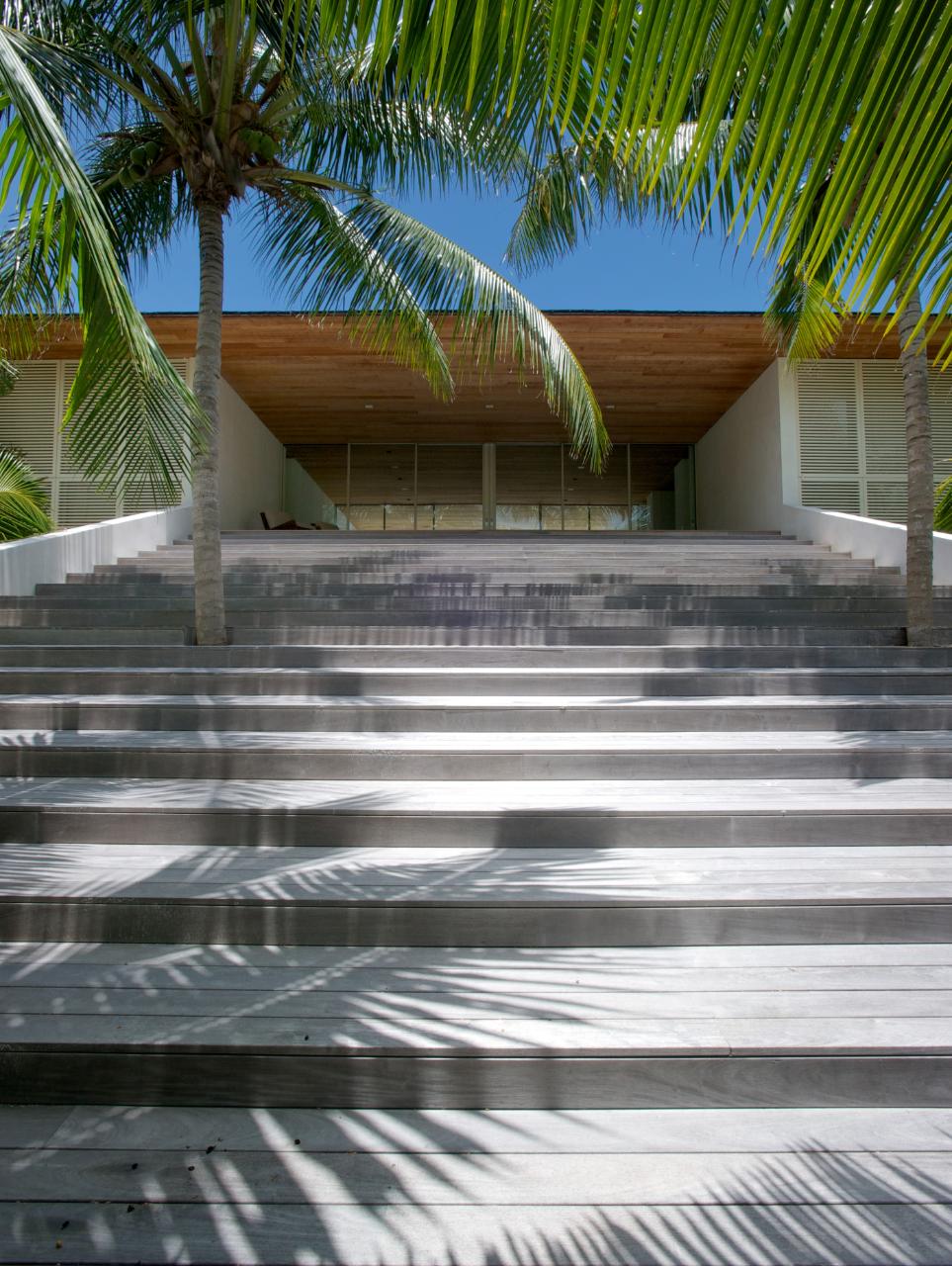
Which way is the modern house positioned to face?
toward the camera

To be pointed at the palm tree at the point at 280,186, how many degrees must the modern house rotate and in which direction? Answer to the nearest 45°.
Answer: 0° — it already faces it

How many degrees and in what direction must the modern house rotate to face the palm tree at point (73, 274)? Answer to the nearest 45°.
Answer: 0° — it already faces it
